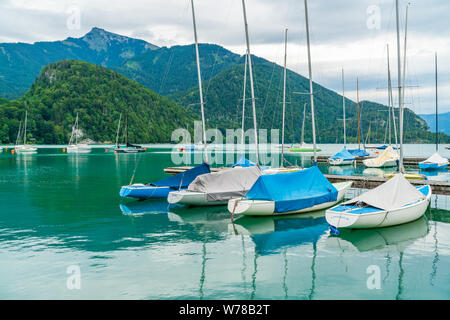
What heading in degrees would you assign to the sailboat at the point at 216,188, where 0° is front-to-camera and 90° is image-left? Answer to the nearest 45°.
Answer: approximately 225°

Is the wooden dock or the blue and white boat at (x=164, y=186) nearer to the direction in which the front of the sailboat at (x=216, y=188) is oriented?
the wooden dock

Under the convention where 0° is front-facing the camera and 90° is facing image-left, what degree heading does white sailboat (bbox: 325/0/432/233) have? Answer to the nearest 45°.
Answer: approximately 225°

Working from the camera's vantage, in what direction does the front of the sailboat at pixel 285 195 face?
facing away from the viewer and to the right of the viewer

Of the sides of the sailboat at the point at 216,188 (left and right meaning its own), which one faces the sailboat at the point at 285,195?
right

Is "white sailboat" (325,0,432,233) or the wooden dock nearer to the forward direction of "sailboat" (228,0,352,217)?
the wooden dock
